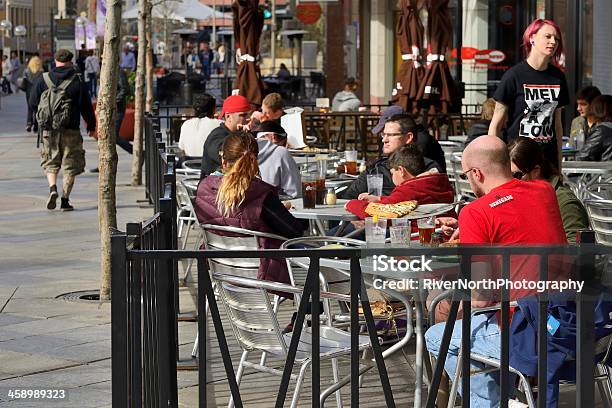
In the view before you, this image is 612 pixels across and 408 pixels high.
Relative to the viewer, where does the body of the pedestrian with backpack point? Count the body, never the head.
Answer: away from the camera

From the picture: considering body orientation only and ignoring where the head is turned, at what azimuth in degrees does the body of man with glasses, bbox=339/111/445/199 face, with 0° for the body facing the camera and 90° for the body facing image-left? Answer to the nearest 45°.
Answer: approximately 45°

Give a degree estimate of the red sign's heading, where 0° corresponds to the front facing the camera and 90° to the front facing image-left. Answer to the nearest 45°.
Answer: approximately 0°

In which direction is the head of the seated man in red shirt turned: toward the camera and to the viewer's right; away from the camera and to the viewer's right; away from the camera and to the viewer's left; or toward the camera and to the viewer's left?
away from the camera and to the viewer's left
